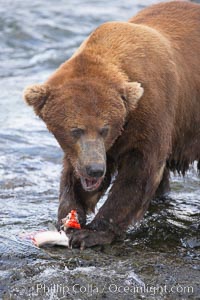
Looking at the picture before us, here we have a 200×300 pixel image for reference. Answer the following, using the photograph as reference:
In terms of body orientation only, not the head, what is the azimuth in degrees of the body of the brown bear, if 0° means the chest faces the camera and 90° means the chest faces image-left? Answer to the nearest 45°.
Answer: approximately 45°
